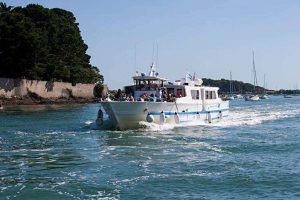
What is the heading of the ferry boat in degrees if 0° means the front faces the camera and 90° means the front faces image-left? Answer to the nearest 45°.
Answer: approximately 45°
